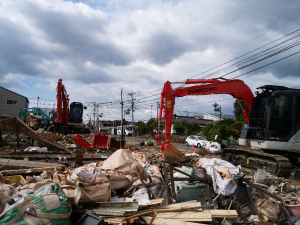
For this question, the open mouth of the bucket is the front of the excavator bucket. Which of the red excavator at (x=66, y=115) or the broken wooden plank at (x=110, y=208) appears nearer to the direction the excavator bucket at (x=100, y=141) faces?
the broken wooden plank

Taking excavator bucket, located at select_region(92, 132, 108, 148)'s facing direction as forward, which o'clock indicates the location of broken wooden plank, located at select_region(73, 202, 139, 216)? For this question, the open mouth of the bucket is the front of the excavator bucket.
The broken wooden plank is roughly at 12 o'clock from the excavator bucket.

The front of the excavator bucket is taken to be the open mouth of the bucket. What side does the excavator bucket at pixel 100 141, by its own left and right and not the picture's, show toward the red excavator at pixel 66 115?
back

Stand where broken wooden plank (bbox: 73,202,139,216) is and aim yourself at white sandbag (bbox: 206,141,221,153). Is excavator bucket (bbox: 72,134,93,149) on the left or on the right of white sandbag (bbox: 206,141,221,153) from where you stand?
left

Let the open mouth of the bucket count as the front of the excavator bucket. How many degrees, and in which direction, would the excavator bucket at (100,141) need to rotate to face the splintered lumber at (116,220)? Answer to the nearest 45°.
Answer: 0° — it already faces it

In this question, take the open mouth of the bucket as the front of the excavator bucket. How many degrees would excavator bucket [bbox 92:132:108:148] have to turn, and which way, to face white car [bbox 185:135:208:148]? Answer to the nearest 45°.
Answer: approximately 135° to its left

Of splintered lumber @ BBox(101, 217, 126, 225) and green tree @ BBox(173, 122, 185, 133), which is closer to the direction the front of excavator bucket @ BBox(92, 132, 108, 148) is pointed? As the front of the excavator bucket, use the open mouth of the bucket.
the splintered lumber

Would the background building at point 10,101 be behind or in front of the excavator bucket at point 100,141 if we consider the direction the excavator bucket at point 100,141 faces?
behind

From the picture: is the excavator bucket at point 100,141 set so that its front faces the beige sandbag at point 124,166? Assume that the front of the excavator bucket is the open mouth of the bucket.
yes

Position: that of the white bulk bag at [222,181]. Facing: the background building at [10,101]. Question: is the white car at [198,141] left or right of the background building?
right
